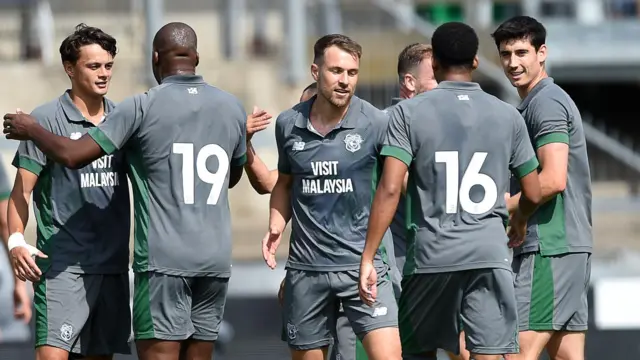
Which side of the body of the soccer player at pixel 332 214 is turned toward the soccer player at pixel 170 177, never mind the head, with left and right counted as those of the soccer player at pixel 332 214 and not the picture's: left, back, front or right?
right

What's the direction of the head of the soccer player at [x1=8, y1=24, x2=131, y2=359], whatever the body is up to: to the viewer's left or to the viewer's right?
to the viewer's right

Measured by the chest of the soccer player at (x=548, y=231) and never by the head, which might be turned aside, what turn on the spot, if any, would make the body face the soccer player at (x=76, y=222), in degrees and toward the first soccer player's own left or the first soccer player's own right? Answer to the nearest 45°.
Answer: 0° — they already face them

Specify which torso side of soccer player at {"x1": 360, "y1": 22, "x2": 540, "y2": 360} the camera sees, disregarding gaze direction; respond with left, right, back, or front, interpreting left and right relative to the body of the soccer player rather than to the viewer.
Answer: back

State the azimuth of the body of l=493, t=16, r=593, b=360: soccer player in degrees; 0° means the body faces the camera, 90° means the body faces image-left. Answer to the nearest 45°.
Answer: approximately 90°

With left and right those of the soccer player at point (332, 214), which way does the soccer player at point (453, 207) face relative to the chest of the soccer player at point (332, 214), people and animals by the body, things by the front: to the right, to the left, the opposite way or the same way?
the opposite way

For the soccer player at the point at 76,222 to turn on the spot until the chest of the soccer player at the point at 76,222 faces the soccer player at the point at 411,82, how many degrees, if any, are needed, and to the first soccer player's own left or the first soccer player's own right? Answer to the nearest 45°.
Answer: approximately 45° to the first soccer player's own left

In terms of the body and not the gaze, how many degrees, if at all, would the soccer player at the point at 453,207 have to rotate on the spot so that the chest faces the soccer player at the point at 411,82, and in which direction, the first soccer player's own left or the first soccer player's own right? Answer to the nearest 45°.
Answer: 0° — they already face them

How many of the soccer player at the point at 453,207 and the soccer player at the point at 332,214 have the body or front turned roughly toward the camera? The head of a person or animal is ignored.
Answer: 1
